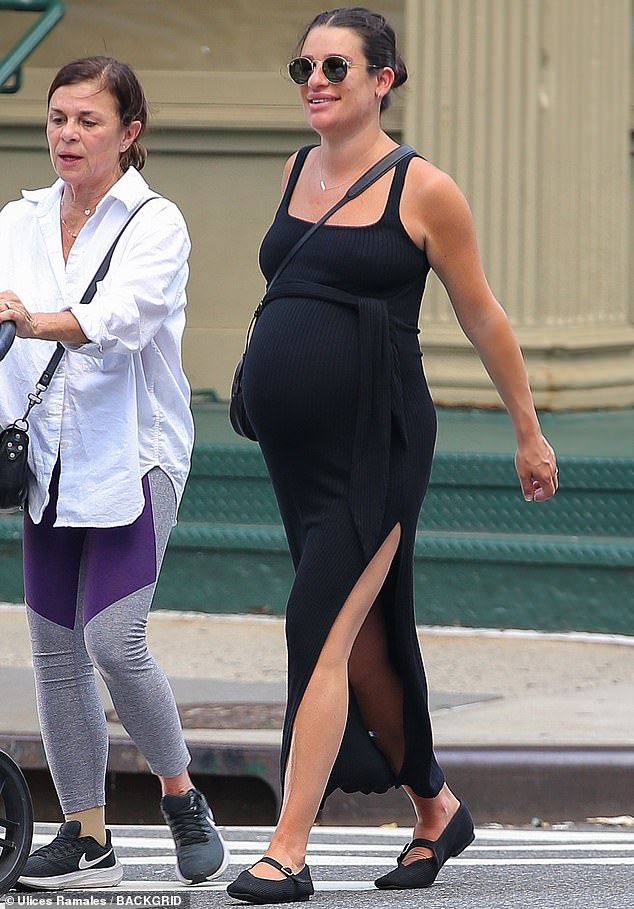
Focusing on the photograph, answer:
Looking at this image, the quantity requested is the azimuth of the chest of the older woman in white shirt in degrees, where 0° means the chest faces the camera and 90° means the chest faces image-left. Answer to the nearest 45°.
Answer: approximately 45°

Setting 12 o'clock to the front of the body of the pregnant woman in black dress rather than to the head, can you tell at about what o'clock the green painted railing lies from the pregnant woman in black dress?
The green painted railing is roughly at 4 o'clock from the pregnant woman in black dress.

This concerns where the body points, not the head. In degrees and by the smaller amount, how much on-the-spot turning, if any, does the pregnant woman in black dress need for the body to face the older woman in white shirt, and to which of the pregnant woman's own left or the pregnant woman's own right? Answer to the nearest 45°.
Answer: approximately 45° to the pregnant woman's own right

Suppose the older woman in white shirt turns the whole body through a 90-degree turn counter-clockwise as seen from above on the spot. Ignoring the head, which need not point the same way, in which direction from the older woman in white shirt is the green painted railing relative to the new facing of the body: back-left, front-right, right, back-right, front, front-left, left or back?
back-left

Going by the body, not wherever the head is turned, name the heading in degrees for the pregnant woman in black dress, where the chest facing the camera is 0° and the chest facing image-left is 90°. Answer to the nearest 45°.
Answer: approximately 45°
